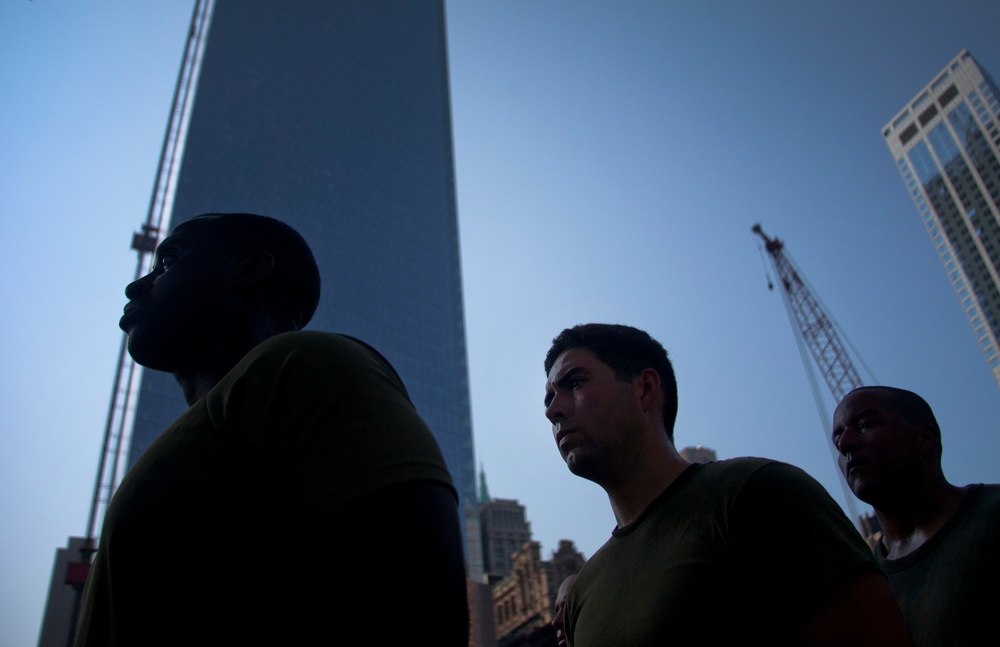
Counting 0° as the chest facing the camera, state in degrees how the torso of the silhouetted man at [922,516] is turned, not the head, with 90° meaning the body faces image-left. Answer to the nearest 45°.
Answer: approximately 45°

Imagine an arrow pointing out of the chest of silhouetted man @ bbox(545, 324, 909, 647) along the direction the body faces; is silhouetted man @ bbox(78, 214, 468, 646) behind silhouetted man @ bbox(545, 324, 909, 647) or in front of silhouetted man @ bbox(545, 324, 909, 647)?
in front

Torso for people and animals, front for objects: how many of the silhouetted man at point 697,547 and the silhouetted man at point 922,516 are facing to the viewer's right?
0

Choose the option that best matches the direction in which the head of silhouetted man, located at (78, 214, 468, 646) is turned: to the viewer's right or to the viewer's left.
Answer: to the viewer's left

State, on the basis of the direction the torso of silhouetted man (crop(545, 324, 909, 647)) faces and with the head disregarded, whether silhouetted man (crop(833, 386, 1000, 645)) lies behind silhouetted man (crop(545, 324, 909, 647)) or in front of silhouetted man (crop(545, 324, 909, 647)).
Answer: behind

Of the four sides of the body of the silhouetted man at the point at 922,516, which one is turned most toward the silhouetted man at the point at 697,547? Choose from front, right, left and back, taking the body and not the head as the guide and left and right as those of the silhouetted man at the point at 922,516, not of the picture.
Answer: front

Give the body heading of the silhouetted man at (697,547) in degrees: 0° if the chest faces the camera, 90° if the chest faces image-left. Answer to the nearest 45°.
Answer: approximately 45°
